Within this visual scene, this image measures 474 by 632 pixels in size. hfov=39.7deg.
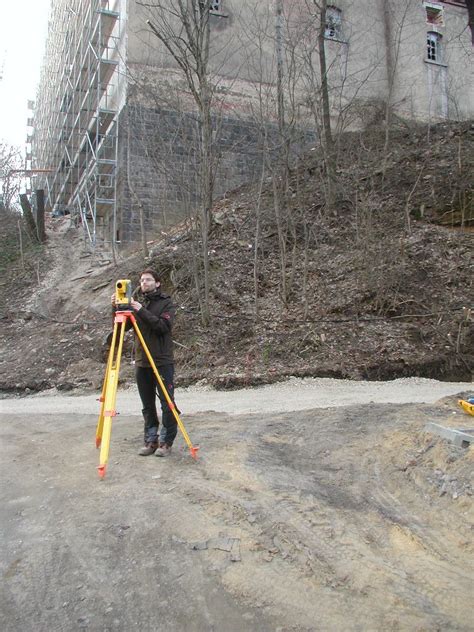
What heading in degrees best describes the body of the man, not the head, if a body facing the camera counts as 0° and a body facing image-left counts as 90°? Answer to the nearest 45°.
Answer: approximately 45°

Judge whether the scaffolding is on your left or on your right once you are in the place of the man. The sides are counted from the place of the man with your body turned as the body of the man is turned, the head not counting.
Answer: on your right

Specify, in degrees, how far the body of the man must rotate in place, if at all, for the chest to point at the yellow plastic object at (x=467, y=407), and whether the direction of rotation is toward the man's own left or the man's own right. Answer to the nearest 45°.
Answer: approximately 135° to the man's own left
